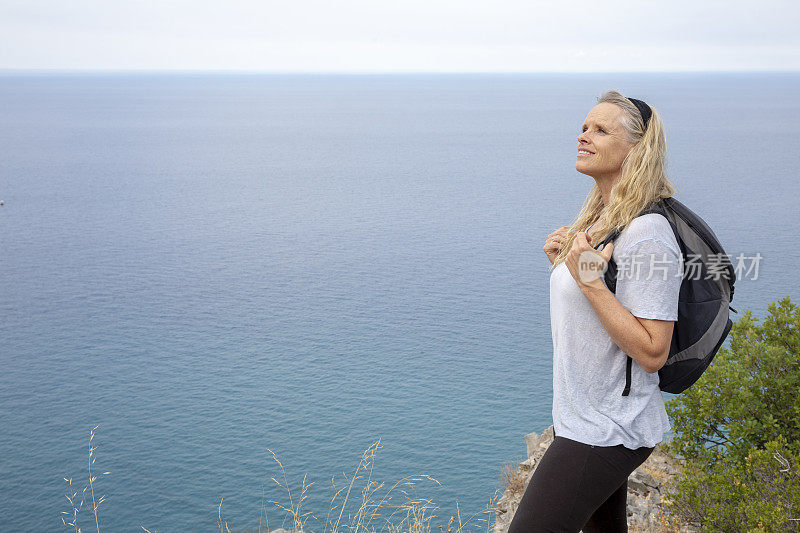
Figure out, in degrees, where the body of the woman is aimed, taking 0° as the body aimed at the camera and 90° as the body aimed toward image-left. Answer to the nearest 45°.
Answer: approximately 90°

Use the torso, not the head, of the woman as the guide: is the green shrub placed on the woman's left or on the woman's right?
on the woman's right

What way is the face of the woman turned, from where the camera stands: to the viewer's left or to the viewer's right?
to the viewer's left
